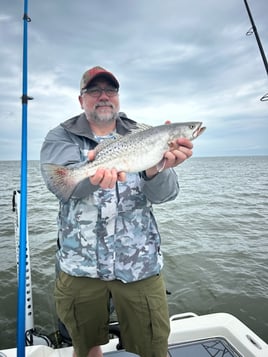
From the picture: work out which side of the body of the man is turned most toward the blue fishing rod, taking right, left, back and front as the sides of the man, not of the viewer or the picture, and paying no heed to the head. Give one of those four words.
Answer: right

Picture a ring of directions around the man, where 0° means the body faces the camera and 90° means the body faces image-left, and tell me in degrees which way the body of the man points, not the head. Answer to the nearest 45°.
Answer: approximately 0°
